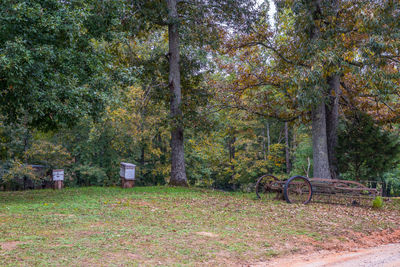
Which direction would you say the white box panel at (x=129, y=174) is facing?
toward the camera

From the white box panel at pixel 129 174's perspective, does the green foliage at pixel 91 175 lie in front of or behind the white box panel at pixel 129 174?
behind

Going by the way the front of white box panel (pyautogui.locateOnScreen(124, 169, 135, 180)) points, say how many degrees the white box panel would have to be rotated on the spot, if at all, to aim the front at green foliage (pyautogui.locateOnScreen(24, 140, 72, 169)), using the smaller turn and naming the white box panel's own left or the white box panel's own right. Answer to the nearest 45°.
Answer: approximately 135° to the white box panel's own right

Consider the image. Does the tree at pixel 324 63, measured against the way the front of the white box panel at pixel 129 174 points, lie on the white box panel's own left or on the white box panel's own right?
on the white box panel's own left

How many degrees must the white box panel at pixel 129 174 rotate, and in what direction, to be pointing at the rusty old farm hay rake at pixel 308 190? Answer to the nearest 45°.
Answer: approximately 45° to its left

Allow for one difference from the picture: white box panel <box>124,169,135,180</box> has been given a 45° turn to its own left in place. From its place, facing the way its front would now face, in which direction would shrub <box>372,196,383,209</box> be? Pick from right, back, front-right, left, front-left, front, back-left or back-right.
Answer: front
